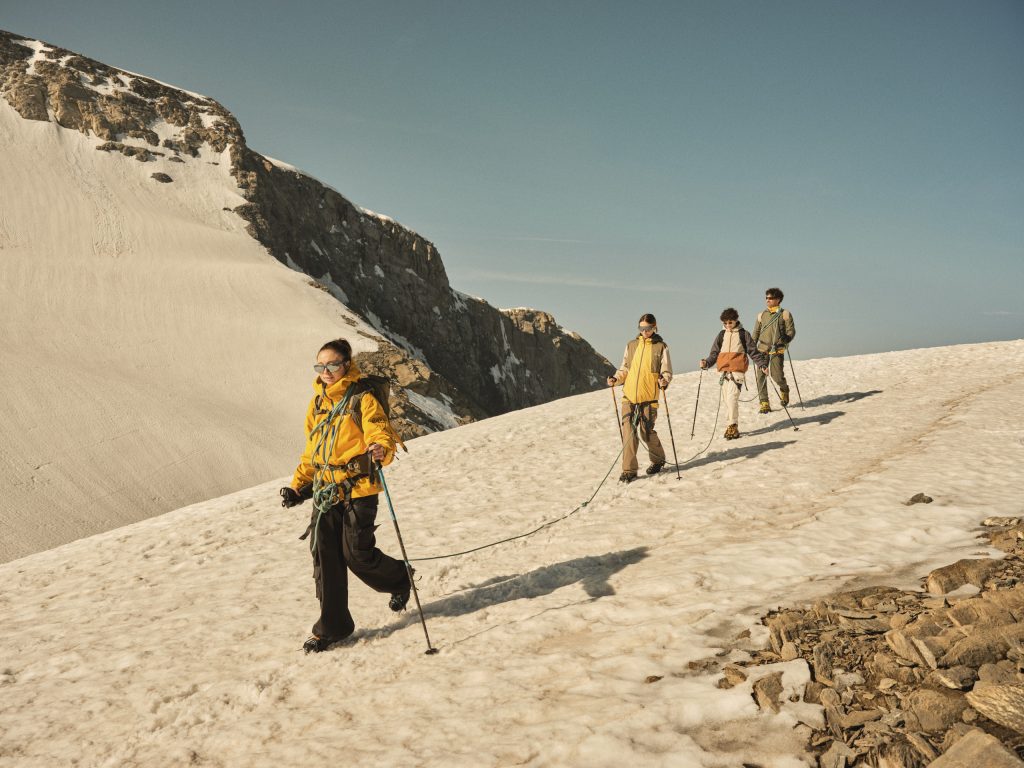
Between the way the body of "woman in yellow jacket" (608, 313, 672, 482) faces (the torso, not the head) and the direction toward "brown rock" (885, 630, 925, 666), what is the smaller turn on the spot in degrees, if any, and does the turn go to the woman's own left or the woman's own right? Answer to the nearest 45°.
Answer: approximately 45° to the woman's own left

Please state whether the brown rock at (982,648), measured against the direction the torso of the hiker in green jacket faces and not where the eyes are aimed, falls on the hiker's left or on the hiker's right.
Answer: on the hiker's left

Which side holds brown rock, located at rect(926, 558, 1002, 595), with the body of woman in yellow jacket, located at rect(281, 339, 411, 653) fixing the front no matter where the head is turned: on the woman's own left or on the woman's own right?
on the woman's own left

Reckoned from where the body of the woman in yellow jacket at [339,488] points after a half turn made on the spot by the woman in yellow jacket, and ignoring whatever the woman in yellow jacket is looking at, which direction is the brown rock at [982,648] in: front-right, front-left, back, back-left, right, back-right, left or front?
right

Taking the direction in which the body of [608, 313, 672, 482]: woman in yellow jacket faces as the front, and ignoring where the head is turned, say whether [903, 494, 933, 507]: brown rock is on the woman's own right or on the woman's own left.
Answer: on the woman's own left
